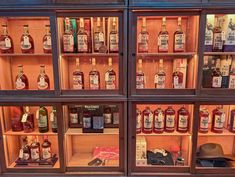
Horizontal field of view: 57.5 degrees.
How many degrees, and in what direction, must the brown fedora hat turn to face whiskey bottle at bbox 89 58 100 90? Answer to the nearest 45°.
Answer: approximately 135° to its right

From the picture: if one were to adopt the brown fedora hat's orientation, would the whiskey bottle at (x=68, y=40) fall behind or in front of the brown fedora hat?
behind

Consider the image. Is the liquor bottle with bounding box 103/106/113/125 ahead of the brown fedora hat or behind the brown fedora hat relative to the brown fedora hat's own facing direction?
behind

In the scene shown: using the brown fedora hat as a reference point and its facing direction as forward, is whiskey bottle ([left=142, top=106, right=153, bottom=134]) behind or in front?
behind

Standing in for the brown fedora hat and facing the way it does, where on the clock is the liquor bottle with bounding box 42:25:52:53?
The liquor bottle is roughly at 5 o'clock from the brown fedora hat.
